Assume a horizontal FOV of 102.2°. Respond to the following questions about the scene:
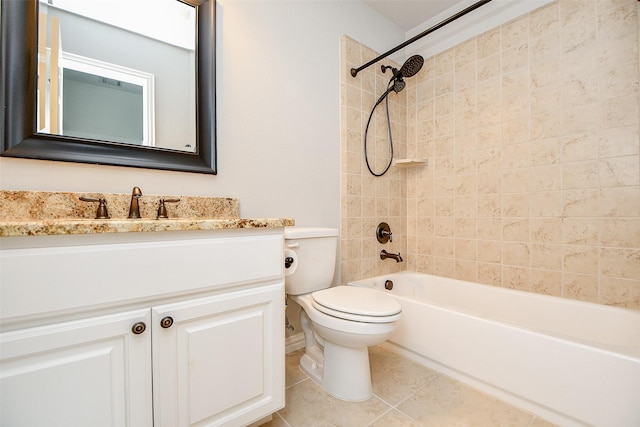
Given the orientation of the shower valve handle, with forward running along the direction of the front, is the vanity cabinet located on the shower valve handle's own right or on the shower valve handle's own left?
on the shower valve handle's own right

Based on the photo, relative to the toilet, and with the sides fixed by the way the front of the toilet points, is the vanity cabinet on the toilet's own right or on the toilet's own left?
on the toilet's own right

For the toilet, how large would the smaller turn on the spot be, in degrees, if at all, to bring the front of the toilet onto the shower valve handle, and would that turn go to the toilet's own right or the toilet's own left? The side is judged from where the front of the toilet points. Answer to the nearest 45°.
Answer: approximately 90° to the toilet's own left

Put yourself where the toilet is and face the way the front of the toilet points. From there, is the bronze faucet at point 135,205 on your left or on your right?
on your right
